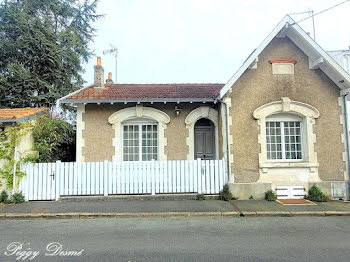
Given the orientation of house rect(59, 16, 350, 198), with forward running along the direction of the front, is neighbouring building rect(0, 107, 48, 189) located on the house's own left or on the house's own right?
on the house's own right

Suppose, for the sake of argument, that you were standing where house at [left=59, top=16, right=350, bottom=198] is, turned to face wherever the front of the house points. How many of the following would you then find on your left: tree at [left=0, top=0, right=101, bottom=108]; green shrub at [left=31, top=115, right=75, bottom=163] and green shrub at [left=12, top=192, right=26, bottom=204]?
0

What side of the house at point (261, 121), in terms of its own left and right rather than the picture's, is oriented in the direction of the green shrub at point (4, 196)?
right

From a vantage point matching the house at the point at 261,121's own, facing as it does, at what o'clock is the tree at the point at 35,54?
The tree is roughly at 4 o'clock from the house.

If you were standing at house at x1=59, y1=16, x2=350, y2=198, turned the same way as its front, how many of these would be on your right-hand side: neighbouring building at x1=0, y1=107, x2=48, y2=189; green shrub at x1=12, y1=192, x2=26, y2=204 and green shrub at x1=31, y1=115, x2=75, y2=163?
3

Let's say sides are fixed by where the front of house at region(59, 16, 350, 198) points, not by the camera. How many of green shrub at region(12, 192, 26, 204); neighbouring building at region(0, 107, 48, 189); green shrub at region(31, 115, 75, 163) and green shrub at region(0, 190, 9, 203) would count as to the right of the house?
4

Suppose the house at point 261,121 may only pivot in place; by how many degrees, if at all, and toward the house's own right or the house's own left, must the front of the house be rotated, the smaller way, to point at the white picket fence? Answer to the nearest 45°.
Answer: approximately 90° to the house's own right

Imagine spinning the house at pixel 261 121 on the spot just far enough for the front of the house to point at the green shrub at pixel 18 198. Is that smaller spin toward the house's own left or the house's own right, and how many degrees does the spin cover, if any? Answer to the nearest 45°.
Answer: approximately 90° to the house's own right

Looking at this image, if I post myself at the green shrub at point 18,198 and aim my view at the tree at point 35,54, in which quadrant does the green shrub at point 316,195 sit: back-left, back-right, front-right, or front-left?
back-right

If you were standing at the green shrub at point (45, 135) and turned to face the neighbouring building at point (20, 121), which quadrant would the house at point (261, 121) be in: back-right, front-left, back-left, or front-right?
back-left
